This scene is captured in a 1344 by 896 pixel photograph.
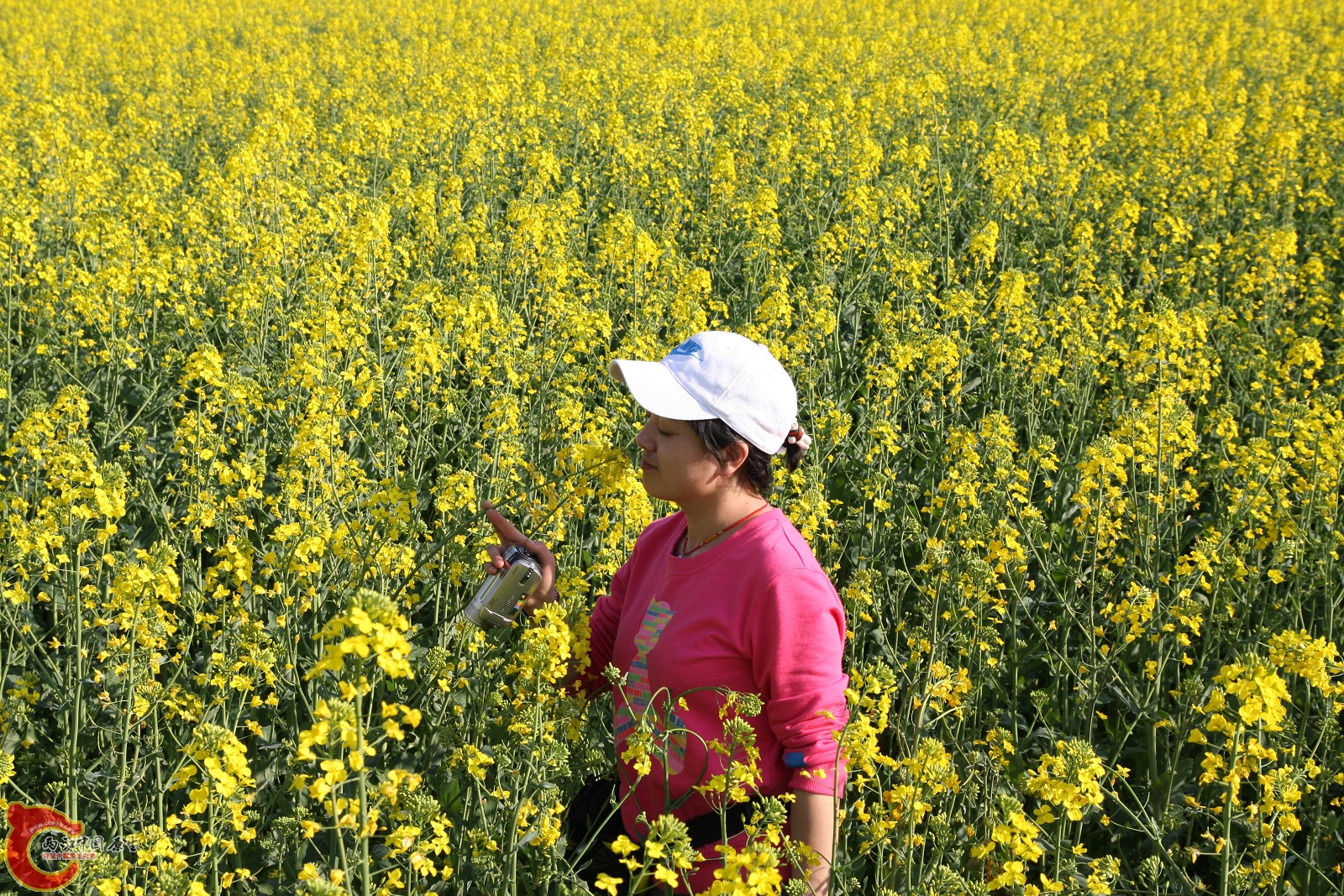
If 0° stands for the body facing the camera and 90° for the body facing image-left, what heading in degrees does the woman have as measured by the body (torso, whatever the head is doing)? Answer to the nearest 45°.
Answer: approximately 45°

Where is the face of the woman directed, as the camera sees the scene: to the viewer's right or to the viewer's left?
to the viewer's left
